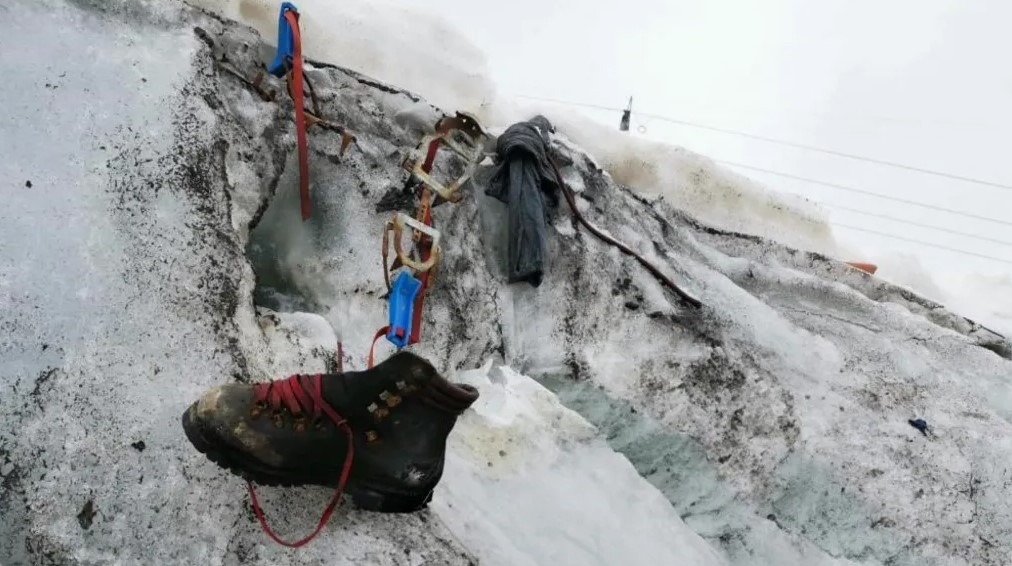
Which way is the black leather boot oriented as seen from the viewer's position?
to the viewer's left

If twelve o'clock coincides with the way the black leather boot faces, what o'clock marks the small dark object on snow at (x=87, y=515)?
The small dark object on snow is roughly at 12 o'clock from the black leather boot.

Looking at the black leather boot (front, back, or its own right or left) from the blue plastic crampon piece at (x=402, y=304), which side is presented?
right

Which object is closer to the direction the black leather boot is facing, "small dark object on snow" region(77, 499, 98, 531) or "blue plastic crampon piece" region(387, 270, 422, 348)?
the small dark object on snow

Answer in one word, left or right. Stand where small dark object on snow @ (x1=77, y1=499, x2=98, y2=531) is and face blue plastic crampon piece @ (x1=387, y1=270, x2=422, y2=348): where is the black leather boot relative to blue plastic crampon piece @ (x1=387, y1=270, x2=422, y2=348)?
right
